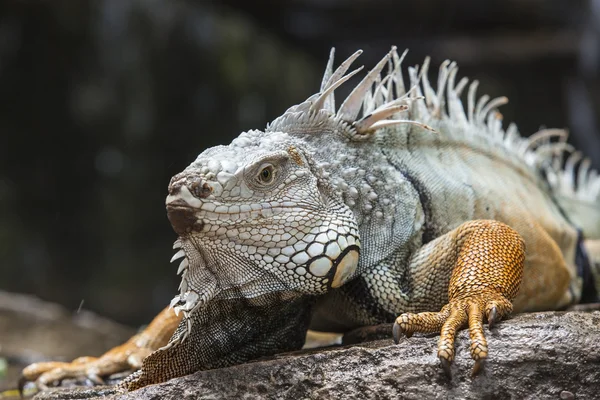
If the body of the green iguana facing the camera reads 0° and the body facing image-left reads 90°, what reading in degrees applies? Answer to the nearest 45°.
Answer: approximately 45°
